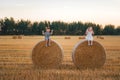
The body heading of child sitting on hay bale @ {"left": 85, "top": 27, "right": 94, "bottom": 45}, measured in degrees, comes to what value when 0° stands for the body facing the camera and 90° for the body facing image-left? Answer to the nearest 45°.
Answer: approximately 0°

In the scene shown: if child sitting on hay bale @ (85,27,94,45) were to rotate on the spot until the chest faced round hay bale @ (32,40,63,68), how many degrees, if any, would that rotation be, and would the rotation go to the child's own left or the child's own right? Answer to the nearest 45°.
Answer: approximately 90° to the child's own right
